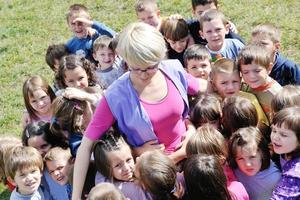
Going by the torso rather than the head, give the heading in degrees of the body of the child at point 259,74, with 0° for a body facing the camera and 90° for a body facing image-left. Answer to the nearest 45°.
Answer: approximately 45°

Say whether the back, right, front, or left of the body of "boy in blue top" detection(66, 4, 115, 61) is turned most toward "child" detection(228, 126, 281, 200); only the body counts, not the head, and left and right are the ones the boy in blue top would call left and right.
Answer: front

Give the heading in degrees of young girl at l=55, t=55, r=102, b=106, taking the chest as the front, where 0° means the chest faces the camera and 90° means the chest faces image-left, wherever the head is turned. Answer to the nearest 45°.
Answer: approximately 0°

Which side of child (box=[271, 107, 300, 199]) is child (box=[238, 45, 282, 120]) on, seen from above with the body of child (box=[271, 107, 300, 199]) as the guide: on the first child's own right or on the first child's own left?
on the first child's own right

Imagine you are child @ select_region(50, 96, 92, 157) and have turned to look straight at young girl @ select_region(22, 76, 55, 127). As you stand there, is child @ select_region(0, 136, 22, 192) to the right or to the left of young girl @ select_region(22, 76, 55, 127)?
left

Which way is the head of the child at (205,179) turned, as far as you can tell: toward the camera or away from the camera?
away from the camera

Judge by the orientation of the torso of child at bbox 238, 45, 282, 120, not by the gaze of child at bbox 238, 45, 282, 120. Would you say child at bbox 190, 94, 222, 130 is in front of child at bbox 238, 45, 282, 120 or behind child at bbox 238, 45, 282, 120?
in front

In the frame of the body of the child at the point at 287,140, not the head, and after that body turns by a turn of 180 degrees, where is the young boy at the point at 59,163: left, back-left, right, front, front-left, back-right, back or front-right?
back-left
